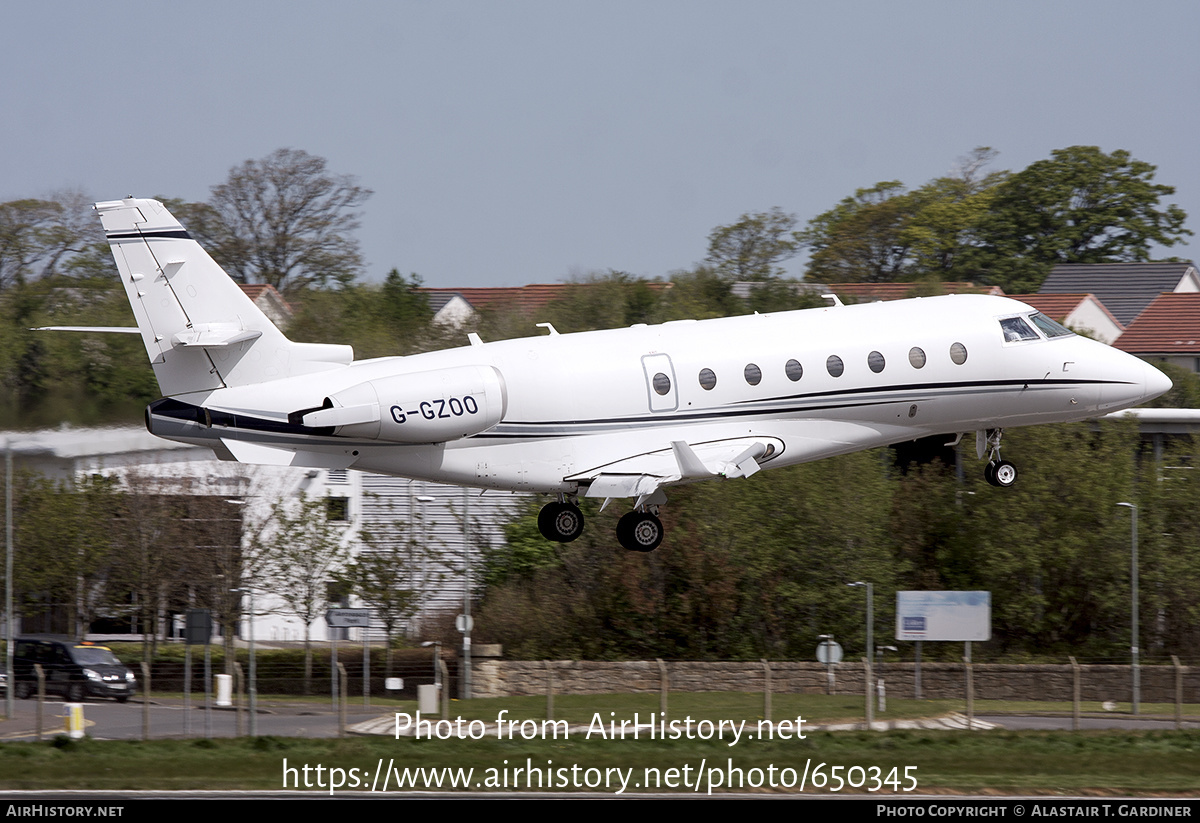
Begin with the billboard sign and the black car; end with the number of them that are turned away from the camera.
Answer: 0

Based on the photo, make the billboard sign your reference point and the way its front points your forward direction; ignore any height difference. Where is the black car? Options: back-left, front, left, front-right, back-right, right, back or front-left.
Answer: right

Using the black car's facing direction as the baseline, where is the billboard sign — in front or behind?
in front

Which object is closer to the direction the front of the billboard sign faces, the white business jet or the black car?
the white business jet

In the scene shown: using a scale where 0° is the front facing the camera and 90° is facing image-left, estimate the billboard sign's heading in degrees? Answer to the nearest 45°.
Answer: approximately 0°

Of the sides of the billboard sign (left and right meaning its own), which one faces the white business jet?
front

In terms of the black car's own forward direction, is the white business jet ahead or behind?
ahead
